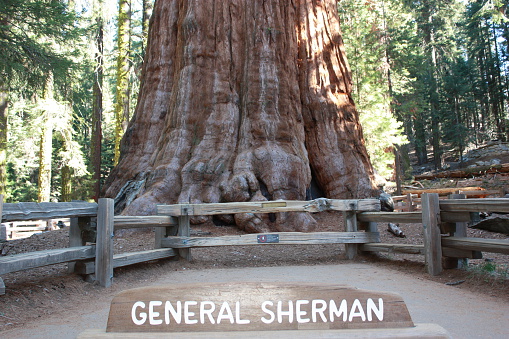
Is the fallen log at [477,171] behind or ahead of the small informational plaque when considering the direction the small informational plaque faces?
behind

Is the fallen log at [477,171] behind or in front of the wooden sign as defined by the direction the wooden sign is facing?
behind

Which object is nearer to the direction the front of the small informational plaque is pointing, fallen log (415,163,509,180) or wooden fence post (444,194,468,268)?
the wooden fence post

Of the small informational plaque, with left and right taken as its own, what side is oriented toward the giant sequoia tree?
back

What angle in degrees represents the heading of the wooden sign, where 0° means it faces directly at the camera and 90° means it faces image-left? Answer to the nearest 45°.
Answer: approximately 0°

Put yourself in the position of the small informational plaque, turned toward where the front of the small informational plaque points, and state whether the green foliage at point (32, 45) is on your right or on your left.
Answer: on your right

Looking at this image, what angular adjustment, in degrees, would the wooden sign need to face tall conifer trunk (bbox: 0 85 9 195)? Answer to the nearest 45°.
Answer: approximately 135° to its right

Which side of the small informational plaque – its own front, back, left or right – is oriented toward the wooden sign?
front

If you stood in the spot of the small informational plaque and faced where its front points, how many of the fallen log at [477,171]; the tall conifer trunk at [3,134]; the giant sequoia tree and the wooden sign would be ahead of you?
1

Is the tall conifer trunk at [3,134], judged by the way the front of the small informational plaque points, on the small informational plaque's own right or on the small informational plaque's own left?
on the small informational plaque's own right

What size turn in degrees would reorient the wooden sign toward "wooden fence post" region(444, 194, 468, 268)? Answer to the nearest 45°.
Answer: approximately 135° to its left

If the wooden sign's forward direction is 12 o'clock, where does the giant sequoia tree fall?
The giant sequoia tree is roughly at 6 o'clock from the wooden sign.

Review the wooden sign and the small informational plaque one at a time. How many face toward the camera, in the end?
2

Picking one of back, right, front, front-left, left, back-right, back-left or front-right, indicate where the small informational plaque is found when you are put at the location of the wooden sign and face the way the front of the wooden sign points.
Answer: back
